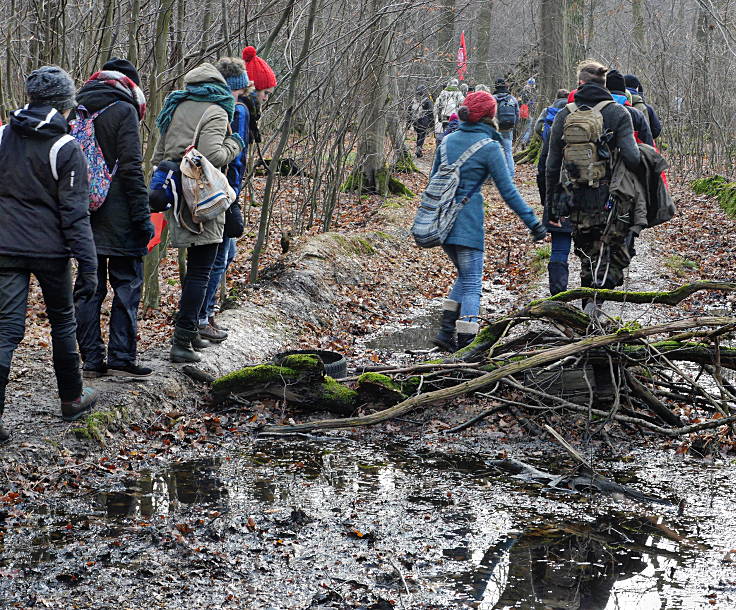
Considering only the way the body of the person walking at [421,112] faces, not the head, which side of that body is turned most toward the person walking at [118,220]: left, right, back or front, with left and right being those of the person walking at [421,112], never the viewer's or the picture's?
back

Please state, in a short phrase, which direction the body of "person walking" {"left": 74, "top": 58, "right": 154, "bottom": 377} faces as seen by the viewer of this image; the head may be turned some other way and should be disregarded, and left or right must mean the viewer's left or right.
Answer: facing away from the viewer and to the right of the viewer

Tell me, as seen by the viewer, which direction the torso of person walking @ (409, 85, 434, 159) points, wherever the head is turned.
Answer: away from the camera

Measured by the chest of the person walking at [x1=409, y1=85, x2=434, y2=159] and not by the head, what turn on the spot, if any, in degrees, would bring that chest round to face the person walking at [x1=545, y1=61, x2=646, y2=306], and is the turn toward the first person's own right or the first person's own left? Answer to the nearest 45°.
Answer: approximately 180°

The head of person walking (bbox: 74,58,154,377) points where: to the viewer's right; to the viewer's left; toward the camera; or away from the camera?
away from the camera

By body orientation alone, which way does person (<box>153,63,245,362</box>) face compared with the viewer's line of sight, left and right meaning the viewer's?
facing away from the viewer and to the right of the viewer

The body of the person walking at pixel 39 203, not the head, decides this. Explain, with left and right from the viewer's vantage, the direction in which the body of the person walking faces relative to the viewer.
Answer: facing away from the viewer and to the right of the viewer
